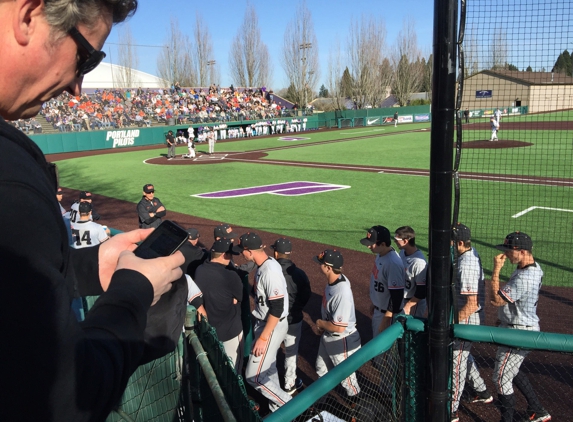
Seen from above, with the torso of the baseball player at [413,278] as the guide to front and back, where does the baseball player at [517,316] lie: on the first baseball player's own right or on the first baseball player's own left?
on the first baseball player's own left

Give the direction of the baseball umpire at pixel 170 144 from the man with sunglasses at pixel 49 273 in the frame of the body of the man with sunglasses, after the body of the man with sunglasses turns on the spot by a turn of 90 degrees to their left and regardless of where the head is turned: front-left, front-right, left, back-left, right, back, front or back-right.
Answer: front

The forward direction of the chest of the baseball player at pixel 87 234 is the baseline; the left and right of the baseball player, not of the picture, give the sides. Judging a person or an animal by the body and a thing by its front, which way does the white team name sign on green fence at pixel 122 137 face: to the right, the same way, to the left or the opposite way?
the opposite way

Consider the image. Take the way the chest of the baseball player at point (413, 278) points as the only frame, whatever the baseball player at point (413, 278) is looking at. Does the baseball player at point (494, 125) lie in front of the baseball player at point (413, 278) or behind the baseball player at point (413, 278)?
behind

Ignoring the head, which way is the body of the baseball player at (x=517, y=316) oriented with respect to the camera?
to the viewer's left

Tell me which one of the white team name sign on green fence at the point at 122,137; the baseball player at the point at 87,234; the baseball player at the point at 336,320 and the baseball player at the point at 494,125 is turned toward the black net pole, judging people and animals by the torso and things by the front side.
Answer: the white team name sign on green fence

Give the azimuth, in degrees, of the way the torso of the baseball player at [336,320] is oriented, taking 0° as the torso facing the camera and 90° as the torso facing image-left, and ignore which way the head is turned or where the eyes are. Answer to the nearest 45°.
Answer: approximately 90°

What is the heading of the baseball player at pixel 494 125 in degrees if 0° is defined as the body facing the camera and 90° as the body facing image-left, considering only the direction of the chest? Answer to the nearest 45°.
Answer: approximately 90°

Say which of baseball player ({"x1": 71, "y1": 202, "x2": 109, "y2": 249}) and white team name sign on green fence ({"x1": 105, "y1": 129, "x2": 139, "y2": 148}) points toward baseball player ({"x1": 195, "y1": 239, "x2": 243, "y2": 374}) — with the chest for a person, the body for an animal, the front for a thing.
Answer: the white team name sign on green fence

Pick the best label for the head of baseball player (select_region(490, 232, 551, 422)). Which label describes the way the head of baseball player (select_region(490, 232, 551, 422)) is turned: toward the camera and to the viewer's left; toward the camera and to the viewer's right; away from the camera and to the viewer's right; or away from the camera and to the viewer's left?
toward the camera and to the viewer's left

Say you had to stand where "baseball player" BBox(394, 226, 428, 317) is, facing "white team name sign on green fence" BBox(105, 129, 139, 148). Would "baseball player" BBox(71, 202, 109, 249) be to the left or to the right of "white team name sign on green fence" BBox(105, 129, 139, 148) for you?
left

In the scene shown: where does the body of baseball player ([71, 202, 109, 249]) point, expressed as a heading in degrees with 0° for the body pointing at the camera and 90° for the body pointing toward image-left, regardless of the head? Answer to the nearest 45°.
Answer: approximately 180°

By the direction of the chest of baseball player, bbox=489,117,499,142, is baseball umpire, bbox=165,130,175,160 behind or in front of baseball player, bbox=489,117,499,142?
in front

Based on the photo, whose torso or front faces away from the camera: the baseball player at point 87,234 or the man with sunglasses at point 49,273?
the baseball player
